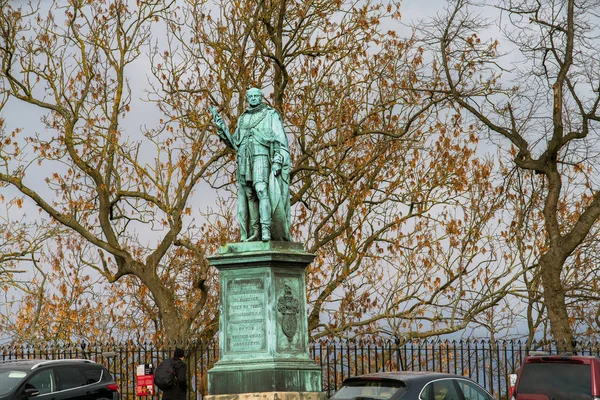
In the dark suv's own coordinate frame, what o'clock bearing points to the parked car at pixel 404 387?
The parked car is roughly at 9 o'clock from the dark suv.

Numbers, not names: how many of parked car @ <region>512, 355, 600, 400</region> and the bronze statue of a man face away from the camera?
1

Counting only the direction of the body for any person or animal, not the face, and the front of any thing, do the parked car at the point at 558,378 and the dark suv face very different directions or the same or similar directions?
very different directions

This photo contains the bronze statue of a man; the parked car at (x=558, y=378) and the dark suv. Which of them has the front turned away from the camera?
the parked car

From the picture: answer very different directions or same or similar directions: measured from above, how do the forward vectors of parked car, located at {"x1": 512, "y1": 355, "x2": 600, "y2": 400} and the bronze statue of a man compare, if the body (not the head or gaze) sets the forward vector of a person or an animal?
very different directions

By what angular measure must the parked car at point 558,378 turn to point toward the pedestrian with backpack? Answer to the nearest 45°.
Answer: approximately 90° to its left

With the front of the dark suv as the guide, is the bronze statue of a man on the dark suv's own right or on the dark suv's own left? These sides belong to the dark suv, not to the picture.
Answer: on the dark suv's own left

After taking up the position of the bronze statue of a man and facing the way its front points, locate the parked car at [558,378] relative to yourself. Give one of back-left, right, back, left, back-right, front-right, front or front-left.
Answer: back-left

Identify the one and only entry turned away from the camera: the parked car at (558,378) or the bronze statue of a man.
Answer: the parked car

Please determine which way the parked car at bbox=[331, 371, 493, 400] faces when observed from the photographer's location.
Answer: facing away from the viewer and to the right of the viewer

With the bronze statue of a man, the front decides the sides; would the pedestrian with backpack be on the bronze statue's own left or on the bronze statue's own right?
on the bronze statue's own right

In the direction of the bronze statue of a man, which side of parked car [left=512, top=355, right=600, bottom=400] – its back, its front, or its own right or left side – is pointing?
left

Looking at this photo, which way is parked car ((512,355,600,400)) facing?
away from the camera

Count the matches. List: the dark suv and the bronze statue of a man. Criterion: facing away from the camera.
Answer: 0

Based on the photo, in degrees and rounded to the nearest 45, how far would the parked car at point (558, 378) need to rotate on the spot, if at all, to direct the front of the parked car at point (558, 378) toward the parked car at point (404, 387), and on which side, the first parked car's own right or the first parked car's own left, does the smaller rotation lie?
approximately 135° to the first parked car's own left

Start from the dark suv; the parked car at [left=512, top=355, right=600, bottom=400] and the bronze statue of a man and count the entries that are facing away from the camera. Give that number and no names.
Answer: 1
